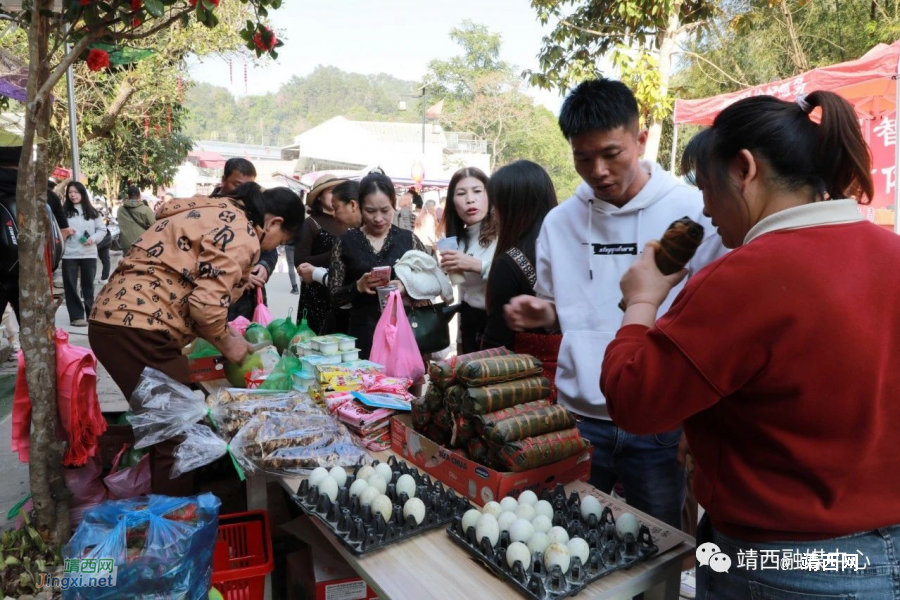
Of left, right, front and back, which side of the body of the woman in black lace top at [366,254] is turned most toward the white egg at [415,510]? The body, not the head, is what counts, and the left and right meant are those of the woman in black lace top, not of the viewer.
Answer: front

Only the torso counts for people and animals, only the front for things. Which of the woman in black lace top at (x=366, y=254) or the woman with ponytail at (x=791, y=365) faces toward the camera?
the woman in black lace top

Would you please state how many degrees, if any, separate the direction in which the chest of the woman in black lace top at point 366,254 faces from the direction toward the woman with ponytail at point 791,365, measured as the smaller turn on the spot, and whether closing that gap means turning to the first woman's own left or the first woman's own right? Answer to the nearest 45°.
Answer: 0° — they already face them

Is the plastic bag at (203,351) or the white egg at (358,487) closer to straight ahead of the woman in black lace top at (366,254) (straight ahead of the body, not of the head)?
the white egg

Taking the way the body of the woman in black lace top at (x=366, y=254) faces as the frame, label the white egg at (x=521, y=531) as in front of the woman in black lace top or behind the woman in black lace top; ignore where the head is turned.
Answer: in front

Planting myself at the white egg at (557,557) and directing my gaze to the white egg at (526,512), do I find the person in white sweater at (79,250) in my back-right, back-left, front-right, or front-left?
front-left

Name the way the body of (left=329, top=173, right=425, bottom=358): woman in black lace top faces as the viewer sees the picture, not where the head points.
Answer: toward the camera

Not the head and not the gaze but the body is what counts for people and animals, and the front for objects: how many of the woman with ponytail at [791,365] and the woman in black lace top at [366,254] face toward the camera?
1

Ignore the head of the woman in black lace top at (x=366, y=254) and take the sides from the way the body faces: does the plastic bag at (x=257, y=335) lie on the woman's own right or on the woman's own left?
on the woman's own right

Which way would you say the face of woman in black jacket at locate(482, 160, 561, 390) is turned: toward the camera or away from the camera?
away from the camera

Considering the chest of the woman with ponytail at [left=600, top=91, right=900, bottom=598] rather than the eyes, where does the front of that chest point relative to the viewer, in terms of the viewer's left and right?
facing away from the viewer and to the left of the viewer

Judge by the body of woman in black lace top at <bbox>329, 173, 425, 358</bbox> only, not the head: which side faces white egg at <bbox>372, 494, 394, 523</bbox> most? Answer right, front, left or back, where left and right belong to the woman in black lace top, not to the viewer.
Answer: front

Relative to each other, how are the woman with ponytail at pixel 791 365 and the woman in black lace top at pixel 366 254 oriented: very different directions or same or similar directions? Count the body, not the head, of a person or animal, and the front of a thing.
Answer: very different directions
